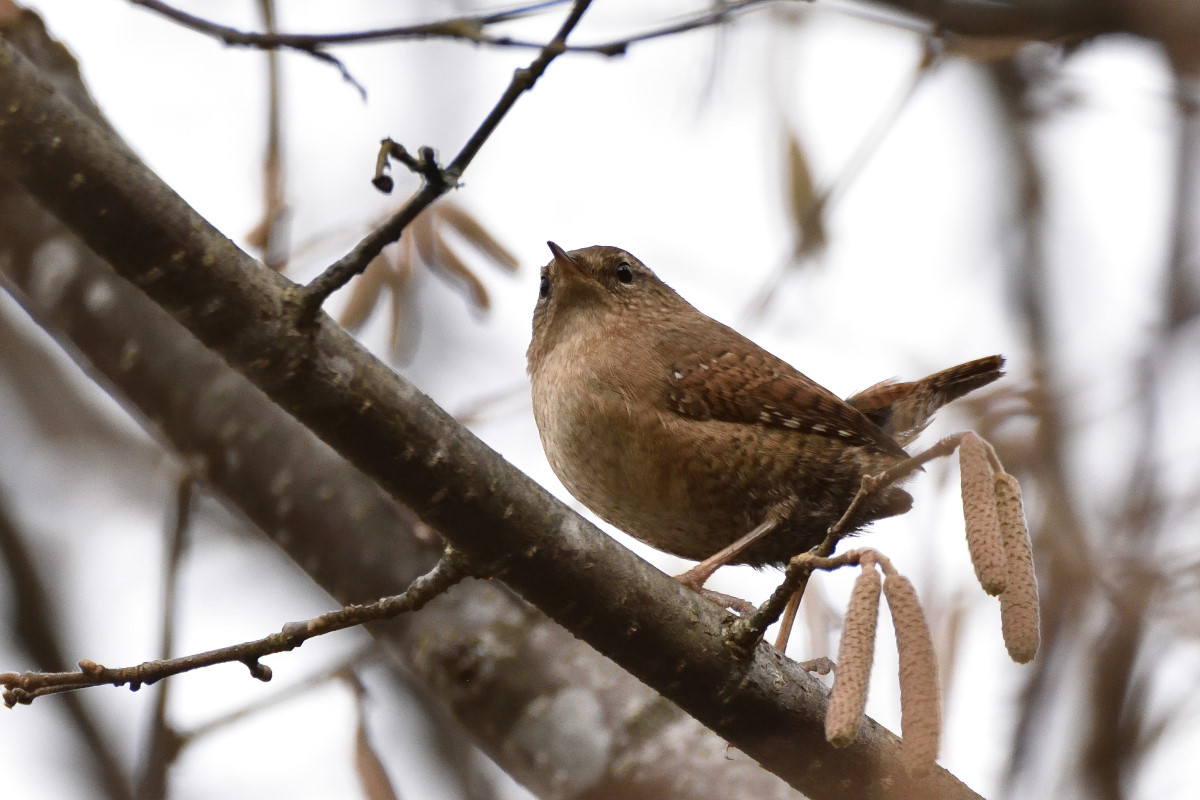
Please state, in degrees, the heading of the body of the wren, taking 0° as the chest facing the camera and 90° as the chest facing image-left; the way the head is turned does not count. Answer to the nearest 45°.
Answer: approximately 45°

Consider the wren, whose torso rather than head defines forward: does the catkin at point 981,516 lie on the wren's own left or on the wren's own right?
on the wren's own left

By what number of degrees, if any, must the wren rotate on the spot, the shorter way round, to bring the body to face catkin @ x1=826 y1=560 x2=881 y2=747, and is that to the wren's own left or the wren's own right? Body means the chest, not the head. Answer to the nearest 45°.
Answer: approximately 90° to the wren's own left

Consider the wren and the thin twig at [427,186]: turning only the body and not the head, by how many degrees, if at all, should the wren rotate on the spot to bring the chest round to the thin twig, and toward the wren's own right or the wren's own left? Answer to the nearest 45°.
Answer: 0° — it already faces it

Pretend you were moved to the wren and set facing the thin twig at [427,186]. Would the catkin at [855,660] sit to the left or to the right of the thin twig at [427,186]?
left
